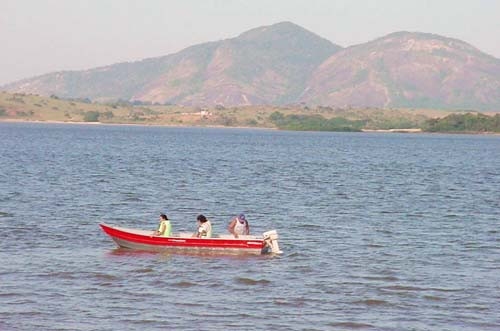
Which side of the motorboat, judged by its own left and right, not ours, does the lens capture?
left
